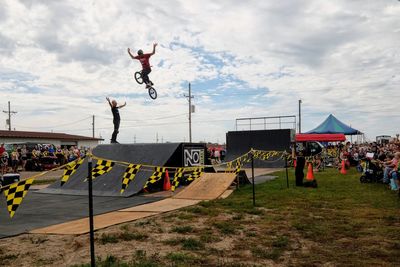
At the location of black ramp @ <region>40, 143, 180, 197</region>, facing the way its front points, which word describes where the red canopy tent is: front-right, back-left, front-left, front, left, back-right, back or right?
back

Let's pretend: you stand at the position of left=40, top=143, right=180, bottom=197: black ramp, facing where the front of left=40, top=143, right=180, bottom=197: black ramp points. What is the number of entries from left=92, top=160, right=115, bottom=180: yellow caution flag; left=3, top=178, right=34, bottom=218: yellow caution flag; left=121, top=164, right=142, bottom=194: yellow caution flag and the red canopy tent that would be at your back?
1

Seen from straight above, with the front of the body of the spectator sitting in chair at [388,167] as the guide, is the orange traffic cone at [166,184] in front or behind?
in front

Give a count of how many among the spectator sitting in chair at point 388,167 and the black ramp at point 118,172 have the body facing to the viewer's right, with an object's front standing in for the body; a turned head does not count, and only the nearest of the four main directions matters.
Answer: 0

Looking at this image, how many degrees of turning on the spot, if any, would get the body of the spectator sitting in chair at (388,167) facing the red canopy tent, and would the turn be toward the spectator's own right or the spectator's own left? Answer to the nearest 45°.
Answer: approximately 90° to the spectator's own right

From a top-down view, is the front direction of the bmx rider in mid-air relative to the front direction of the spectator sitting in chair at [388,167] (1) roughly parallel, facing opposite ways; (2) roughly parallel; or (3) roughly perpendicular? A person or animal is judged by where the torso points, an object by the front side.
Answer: roughly perpendicular

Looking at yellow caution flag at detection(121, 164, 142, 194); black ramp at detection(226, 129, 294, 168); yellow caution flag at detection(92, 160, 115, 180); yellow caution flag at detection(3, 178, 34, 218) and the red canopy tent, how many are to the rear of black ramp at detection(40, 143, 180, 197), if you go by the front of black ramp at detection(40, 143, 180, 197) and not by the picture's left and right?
2

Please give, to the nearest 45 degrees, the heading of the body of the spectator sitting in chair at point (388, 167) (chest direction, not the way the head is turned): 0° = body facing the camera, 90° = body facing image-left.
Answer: approximately 90°

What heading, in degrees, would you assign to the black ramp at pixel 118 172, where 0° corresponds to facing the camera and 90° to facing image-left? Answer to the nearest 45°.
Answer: approximately 45°

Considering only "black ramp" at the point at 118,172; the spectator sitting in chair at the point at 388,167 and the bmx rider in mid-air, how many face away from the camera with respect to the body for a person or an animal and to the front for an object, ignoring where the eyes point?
0

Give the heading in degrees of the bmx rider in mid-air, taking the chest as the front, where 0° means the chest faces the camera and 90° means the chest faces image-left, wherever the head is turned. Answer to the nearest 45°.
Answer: approximately 45°

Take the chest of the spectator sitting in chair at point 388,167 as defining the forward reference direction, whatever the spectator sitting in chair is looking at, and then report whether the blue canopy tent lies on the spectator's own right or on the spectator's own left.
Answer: on the spectator's own right
